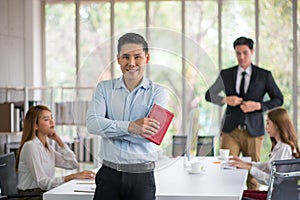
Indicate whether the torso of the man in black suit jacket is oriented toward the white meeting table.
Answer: yes

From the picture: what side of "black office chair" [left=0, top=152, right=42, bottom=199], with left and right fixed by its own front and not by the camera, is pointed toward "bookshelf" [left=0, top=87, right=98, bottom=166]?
left

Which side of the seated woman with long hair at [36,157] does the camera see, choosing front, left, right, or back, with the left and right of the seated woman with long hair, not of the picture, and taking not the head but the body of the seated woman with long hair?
right

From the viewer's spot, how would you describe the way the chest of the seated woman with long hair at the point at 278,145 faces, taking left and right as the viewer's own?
facing to the left of the viewer

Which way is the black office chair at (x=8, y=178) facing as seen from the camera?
to the viewer's right

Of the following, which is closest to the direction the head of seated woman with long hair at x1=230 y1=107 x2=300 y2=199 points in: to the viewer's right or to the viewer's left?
to the viewer's left

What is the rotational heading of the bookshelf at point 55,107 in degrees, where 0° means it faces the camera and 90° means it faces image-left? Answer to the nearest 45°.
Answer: approximately 0°

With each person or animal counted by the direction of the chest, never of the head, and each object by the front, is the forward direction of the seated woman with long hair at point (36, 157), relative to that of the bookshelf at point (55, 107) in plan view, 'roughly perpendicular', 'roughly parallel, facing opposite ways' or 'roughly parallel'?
roughly perpendicular
